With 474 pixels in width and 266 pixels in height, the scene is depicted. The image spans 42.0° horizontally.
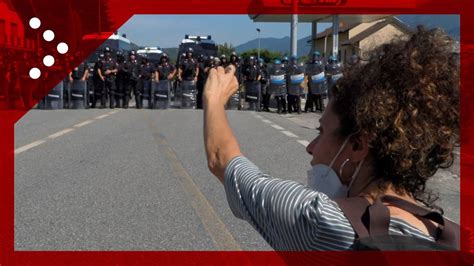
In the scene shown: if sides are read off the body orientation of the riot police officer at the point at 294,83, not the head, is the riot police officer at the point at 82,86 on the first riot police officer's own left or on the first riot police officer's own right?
on the first riot police officer's own right

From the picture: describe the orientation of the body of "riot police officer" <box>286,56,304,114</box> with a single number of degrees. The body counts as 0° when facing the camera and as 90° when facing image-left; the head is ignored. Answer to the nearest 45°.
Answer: approximately 0°

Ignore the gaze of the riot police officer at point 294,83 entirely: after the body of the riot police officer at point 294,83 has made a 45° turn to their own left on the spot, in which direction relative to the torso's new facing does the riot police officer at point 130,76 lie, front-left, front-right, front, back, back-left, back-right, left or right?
back-right

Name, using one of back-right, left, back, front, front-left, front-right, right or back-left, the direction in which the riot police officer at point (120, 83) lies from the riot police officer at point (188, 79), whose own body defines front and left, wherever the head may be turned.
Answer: right

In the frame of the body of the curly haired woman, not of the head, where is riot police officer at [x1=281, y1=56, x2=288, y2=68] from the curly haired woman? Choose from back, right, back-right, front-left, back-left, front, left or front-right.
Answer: front-right

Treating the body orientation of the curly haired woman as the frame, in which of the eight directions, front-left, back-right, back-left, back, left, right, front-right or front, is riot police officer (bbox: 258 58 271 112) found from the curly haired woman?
front-right

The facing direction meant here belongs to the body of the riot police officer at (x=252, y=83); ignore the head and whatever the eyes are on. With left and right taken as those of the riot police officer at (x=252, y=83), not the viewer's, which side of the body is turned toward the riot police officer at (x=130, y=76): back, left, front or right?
right

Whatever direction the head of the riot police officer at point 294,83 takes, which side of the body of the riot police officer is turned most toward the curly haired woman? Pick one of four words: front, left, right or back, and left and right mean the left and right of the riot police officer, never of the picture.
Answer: front

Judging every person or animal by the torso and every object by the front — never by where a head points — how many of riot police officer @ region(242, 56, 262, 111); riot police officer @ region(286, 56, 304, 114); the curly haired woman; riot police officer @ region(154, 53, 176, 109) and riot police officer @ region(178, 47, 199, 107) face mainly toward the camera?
4

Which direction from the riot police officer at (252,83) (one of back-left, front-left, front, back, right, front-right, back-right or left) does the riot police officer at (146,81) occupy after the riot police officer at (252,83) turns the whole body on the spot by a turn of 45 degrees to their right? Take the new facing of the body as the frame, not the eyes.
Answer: front-right

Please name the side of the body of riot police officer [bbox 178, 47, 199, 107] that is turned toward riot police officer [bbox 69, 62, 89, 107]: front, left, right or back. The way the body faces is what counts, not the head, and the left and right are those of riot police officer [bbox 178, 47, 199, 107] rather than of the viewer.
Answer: right

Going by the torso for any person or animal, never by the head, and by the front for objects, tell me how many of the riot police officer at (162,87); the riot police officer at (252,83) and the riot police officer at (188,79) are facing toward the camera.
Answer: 3

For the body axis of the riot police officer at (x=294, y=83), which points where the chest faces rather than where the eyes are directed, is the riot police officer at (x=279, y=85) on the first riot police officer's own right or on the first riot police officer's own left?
on the first riot police officer's own right

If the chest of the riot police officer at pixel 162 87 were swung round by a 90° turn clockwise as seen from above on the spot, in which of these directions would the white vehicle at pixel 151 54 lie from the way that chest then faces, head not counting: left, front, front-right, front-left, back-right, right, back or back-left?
right

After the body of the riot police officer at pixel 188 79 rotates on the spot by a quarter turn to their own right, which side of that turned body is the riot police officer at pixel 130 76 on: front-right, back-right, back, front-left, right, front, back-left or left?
front

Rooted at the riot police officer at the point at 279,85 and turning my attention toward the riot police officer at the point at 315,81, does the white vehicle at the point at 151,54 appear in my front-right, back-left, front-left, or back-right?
back-left

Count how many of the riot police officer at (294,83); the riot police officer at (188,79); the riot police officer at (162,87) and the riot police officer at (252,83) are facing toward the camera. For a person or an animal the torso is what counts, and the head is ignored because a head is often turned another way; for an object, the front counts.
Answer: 4

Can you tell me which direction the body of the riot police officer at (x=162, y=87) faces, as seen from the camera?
toward the camera

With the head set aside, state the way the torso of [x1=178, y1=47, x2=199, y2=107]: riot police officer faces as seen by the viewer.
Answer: toward the camera
